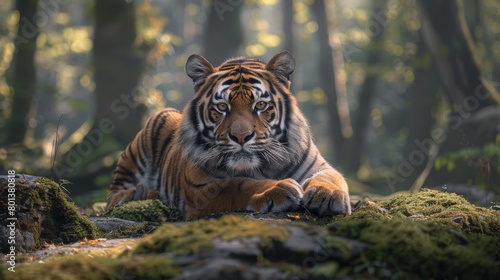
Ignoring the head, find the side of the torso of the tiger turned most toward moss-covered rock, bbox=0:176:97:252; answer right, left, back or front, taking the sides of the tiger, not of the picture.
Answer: right

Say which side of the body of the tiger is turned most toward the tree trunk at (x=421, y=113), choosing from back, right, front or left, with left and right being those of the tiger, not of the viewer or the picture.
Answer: left

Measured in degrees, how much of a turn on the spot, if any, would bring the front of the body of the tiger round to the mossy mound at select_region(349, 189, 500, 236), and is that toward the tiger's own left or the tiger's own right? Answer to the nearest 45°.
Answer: approximately 45° to the tiger's own left

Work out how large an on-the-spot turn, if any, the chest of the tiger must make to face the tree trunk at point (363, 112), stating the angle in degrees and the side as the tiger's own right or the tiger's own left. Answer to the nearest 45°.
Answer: approximately 135° to the tiger's own left

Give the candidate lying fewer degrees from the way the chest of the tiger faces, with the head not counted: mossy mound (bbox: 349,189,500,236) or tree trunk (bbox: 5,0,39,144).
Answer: the mossy mound

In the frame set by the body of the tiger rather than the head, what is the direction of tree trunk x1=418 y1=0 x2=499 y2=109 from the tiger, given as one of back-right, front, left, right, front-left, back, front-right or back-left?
left

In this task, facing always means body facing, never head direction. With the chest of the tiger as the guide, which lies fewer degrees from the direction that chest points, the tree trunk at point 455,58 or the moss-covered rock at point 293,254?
the moss-covered rock

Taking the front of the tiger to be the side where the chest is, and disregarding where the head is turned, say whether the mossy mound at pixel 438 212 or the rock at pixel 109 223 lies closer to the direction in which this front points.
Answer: the mossy mound

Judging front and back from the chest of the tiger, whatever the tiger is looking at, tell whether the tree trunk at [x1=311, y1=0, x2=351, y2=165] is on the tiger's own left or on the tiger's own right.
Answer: on the tiger's own left

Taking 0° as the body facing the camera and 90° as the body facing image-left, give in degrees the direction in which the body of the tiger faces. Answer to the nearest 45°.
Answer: approximately 315°

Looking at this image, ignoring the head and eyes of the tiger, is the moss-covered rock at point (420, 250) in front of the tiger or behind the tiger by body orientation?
in front
